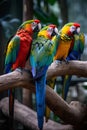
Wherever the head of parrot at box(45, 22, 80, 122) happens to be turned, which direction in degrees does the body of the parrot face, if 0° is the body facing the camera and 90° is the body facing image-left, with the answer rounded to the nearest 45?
approximately 315°
